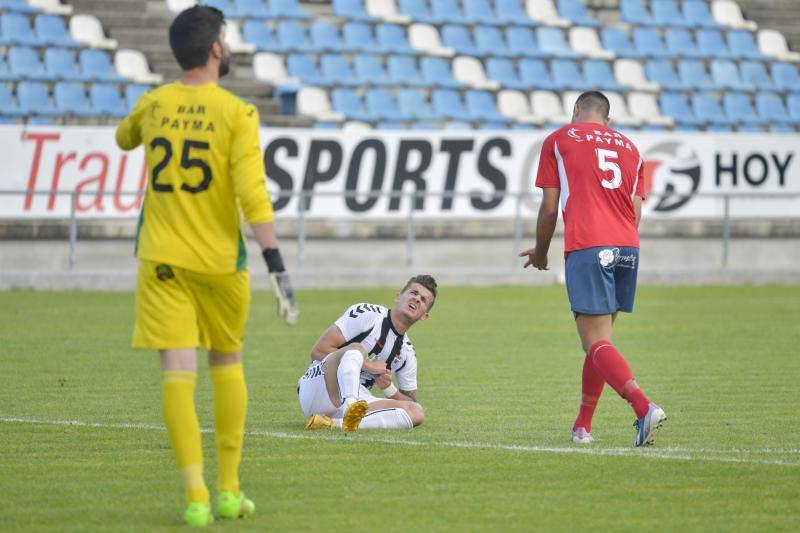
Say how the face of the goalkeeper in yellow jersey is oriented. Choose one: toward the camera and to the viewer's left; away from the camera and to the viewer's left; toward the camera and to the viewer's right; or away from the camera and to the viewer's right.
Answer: away from the camera and to the viewer's right

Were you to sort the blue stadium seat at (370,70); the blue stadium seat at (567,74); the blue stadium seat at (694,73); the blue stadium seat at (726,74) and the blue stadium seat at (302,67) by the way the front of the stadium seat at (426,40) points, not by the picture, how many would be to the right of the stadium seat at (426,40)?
2

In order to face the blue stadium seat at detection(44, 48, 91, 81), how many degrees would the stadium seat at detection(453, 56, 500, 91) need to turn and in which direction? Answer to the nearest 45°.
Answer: approximately 90° to its right

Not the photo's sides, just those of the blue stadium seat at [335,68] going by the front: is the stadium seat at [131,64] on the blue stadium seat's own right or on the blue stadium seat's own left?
on the blue stadium seat's own right

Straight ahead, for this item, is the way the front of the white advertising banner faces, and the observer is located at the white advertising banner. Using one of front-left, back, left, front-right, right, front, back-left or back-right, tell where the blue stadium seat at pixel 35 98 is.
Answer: right

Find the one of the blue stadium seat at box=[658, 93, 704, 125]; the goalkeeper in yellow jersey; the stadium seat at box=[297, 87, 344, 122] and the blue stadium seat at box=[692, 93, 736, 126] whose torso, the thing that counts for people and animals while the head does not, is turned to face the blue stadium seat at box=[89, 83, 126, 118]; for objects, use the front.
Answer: the goalkeeper in yellow jersey

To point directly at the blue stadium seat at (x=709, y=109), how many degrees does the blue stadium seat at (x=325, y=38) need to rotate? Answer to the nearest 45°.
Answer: approximately 45° to its left

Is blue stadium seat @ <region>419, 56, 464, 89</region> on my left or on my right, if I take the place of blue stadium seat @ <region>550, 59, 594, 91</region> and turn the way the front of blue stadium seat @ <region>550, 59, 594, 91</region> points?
on my right

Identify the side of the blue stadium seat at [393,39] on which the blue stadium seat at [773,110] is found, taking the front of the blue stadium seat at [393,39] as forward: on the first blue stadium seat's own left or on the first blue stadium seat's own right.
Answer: on the first blue stadium seat's own left

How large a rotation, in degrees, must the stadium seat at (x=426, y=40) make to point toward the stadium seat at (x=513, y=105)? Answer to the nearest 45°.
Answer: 0° — it already faces it

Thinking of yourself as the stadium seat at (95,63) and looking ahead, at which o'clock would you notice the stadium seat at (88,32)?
the stadium seat at (88,32) is roughly at 7 o'clock from the stadium seat at (95,63).

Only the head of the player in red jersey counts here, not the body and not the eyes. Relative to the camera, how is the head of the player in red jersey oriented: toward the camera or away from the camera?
away from the camera

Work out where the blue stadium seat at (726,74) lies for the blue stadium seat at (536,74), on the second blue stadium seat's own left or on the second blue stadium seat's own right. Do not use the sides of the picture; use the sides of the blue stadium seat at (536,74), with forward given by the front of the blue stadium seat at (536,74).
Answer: on the second blue stadium seat's own left

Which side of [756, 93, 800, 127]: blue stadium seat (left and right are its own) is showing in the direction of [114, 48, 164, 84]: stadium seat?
right

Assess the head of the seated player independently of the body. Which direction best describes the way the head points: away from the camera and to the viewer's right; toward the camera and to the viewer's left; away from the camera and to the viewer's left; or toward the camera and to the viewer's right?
toward the camera and to the viewer's right

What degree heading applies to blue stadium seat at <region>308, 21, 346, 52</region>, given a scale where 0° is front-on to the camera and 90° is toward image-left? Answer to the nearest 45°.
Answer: approximately 315°

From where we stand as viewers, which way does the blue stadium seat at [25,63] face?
facing the viewer and to the right of the viewer

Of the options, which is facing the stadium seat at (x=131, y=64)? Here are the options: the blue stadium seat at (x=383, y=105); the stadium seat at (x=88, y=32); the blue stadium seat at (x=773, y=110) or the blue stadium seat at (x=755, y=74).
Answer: the stadium seat at (x=88, y=32)

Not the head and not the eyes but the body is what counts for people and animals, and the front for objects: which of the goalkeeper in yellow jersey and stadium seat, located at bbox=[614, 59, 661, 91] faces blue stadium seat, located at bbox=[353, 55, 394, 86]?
the goalkeeper in yellow jersey
